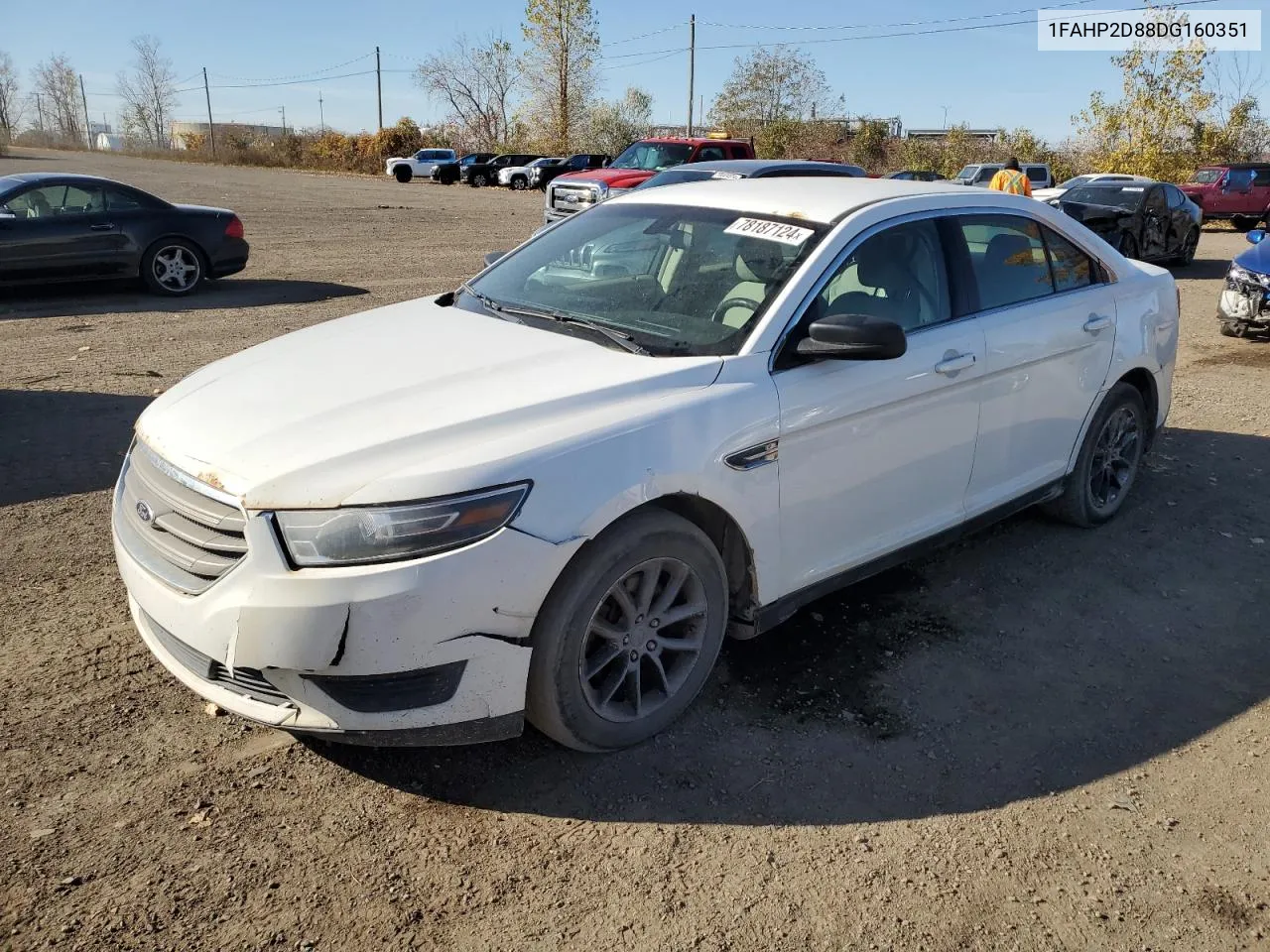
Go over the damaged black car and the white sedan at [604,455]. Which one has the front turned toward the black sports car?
the damaged black car

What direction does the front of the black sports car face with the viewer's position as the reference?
facing to the left of the viewer

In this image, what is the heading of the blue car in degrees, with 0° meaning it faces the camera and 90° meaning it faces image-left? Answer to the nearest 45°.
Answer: approximately 45°

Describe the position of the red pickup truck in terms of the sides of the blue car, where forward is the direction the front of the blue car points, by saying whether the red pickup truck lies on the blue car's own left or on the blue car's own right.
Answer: on the blue car's own right

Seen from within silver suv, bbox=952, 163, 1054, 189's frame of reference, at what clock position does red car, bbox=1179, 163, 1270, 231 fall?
The red car is roughly at 8 o'clock from the silver suv.

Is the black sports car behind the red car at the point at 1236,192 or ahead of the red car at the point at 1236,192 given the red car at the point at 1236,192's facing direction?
ahead

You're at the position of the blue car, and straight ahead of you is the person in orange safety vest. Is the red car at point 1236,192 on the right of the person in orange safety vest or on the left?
right

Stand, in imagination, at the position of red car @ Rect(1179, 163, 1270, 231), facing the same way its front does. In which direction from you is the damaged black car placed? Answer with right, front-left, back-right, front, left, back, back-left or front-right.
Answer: front-left

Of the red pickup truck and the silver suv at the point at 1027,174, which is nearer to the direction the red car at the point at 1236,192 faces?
the red pickup truck

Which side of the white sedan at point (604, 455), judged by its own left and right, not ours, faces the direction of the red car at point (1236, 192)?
back

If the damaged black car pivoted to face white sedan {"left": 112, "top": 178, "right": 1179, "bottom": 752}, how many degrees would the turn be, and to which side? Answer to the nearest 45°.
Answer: approximately 45° to its left

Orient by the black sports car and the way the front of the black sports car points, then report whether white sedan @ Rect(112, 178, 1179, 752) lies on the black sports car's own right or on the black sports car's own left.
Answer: on the black sports car's own left

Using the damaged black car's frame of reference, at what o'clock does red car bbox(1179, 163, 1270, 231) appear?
The red car is roughly at 5 o'clock from the damaged black car.

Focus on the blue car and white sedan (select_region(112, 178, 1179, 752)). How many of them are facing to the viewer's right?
0
